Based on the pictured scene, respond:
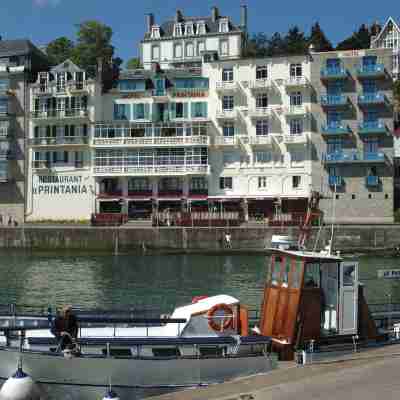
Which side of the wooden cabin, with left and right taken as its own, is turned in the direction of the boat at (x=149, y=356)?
front

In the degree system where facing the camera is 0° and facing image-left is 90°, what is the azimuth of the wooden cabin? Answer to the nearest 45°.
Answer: approximately 45°

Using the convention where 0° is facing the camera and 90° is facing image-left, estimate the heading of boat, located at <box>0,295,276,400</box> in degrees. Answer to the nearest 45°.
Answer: approximately 90°

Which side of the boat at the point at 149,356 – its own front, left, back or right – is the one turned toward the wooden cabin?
back

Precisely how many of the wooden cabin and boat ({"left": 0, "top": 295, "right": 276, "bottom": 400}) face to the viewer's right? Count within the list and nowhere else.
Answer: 0
